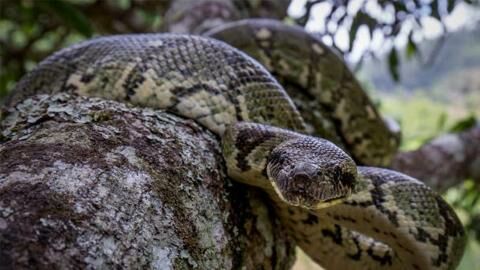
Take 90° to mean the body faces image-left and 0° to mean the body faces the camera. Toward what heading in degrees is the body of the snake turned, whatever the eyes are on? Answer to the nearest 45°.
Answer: approximately 0°

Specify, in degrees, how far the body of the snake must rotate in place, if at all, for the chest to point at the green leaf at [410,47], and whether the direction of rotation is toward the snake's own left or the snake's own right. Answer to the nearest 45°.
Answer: approximately 135° to the snake's own left
